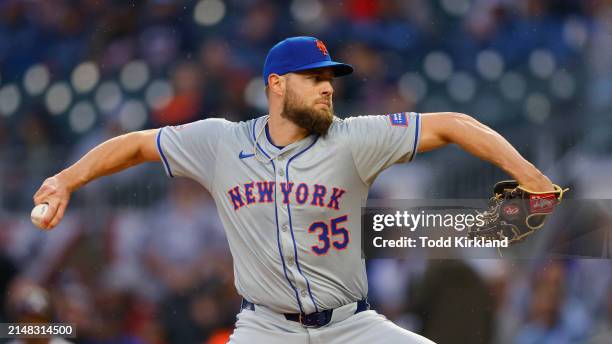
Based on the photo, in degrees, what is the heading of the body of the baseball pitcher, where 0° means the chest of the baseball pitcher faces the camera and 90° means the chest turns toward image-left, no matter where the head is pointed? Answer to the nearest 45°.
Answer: approximately 0°
